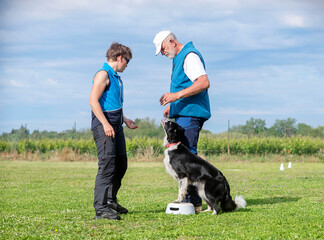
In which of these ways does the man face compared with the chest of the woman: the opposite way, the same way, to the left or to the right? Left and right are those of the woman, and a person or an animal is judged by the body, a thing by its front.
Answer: the opposite way

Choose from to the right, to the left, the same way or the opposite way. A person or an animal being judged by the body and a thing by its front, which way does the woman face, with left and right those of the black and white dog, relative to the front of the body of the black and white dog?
the opposite way

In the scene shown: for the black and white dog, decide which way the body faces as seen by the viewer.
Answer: to the viewer's left

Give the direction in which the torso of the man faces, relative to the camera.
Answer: to the viewer's left

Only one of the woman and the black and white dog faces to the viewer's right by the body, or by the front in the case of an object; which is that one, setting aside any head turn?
the woman

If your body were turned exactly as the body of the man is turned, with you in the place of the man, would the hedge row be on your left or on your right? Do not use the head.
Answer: on your right

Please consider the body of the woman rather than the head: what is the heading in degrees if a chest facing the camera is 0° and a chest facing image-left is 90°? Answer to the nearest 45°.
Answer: approximately 270°

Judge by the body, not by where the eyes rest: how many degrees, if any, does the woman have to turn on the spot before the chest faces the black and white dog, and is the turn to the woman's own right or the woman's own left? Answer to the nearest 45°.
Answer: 0° — they already face it

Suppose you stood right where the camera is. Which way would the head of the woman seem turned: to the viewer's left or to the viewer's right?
to the viewer's right
